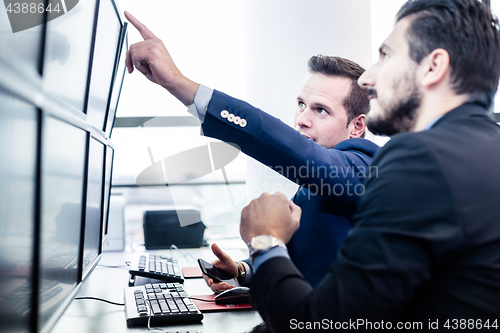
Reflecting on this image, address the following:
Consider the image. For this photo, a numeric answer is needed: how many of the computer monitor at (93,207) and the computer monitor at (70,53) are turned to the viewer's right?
2

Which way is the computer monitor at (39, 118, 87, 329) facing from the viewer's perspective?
to the viewer's right

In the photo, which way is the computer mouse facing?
to the viewer's left

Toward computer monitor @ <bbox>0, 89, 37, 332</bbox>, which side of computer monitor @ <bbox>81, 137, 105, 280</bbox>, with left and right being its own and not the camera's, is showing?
right

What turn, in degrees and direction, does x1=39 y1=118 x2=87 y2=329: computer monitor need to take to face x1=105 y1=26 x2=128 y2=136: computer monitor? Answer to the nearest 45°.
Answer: approximately 90° to its left

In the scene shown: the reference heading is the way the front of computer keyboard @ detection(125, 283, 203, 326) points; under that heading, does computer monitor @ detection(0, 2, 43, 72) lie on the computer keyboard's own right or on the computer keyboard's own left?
on the computer keyboard's own right

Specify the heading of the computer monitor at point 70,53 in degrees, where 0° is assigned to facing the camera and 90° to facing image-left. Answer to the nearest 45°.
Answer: approximately 270°

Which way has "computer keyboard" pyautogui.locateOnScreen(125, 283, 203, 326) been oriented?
to the viewer's right

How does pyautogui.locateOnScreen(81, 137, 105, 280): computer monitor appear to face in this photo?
to the viewer's right

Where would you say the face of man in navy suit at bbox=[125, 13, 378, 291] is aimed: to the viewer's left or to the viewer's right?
to the viewer's left

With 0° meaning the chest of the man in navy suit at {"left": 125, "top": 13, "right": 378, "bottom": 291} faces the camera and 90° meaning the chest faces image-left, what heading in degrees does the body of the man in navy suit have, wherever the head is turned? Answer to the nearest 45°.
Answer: approximately 90°

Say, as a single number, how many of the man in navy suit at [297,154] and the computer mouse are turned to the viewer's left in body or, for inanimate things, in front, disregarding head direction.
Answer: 2
